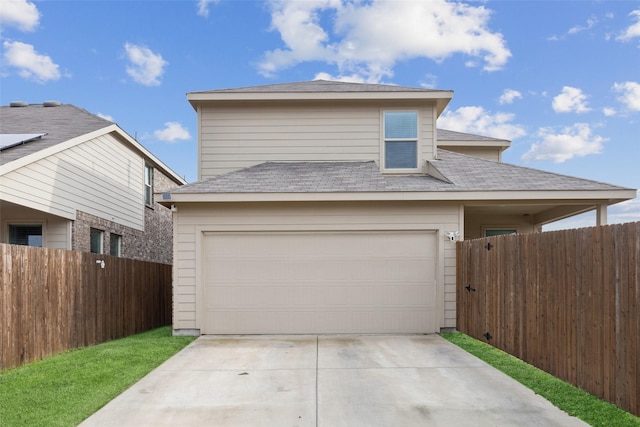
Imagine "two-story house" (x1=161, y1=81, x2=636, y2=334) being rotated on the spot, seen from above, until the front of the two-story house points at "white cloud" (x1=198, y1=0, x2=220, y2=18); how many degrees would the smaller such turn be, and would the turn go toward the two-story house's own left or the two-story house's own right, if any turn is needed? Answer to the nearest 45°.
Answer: approximately 135° to the two-story house's own right

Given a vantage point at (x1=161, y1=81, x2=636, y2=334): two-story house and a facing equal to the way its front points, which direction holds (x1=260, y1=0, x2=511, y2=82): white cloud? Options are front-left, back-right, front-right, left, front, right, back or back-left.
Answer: back

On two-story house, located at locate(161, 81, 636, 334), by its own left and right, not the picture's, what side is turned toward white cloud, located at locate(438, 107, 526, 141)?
back

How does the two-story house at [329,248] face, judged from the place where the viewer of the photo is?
facing the viewer

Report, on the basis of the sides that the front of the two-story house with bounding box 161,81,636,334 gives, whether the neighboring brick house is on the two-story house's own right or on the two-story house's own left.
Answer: on the two-story house's own right

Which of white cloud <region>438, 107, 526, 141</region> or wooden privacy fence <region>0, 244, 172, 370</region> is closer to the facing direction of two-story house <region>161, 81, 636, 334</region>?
the wooden privacy fence

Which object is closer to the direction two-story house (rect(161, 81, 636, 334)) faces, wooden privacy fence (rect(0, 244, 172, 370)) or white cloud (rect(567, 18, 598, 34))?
the wooden privacy fence

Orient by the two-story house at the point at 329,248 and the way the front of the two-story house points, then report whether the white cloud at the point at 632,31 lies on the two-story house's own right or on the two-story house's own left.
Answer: on the two-story house's own left

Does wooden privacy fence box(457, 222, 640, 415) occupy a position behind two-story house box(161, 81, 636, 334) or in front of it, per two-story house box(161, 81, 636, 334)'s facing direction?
in front
